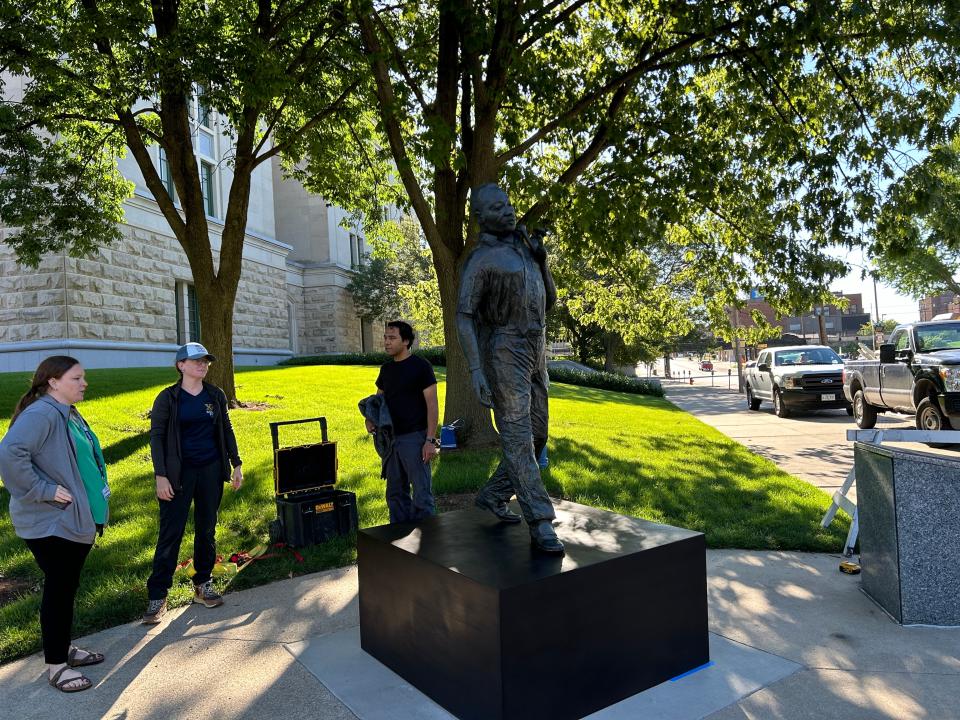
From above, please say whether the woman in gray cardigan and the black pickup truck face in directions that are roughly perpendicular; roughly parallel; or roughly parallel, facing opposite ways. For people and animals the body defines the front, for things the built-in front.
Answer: roughly perpendicular

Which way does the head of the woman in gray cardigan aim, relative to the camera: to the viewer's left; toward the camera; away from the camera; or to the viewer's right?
to the viewer's right

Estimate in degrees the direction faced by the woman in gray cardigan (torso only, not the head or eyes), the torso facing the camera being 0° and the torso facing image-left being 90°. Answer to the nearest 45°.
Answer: approximately 270°

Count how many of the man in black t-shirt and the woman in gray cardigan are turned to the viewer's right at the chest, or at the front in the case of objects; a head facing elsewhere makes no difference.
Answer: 1

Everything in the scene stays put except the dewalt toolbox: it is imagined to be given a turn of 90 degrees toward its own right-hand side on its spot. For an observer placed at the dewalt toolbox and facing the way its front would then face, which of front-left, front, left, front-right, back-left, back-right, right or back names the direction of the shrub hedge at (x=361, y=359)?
back-right

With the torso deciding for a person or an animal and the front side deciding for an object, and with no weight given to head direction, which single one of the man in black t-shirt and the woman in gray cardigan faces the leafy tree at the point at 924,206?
the woman in gray cardigan

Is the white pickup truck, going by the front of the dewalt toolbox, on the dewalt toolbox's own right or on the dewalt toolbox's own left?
on the dewalt toolbox's own left

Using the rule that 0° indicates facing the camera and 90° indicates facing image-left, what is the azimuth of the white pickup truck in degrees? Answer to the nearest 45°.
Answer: approximately 315°

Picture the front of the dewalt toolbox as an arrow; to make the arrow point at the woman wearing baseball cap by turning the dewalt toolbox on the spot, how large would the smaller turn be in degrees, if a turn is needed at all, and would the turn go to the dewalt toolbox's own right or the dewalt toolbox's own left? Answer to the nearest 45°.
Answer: approximately 90° to the dewalt toolbox's own right

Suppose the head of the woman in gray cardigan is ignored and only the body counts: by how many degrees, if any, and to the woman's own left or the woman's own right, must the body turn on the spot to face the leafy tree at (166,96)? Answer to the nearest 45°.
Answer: approximately 90° to the woman's own left

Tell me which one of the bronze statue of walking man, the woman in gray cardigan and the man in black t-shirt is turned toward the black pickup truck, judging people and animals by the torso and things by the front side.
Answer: the woman in gray cardigan
